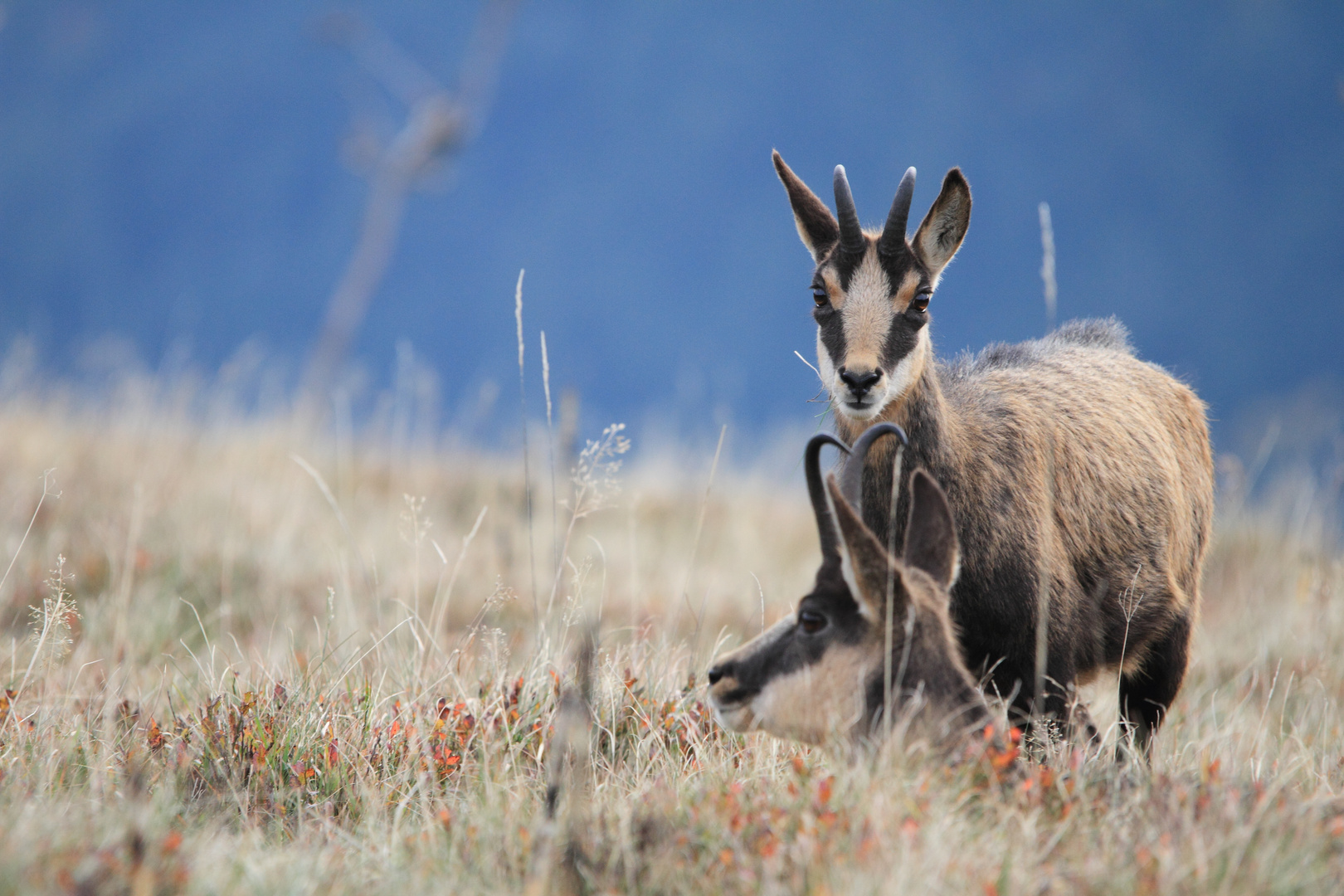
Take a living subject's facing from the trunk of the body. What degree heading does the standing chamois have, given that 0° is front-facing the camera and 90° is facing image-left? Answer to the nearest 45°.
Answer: approximately 45°

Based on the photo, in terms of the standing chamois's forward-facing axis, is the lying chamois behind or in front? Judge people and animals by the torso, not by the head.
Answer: in front

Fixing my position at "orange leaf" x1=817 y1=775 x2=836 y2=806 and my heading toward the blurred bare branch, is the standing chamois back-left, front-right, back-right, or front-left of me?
front-right

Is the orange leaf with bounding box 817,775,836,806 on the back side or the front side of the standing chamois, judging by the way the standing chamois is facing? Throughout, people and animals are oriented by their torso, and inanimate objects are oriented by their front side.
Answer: on the front side

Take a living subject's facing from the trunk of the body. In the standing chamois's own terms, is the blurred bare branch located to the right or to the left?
on its right

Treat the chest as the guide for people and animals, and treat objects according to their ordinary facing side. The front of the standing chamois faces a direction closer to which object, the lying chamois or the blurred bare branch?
the lying chamois
